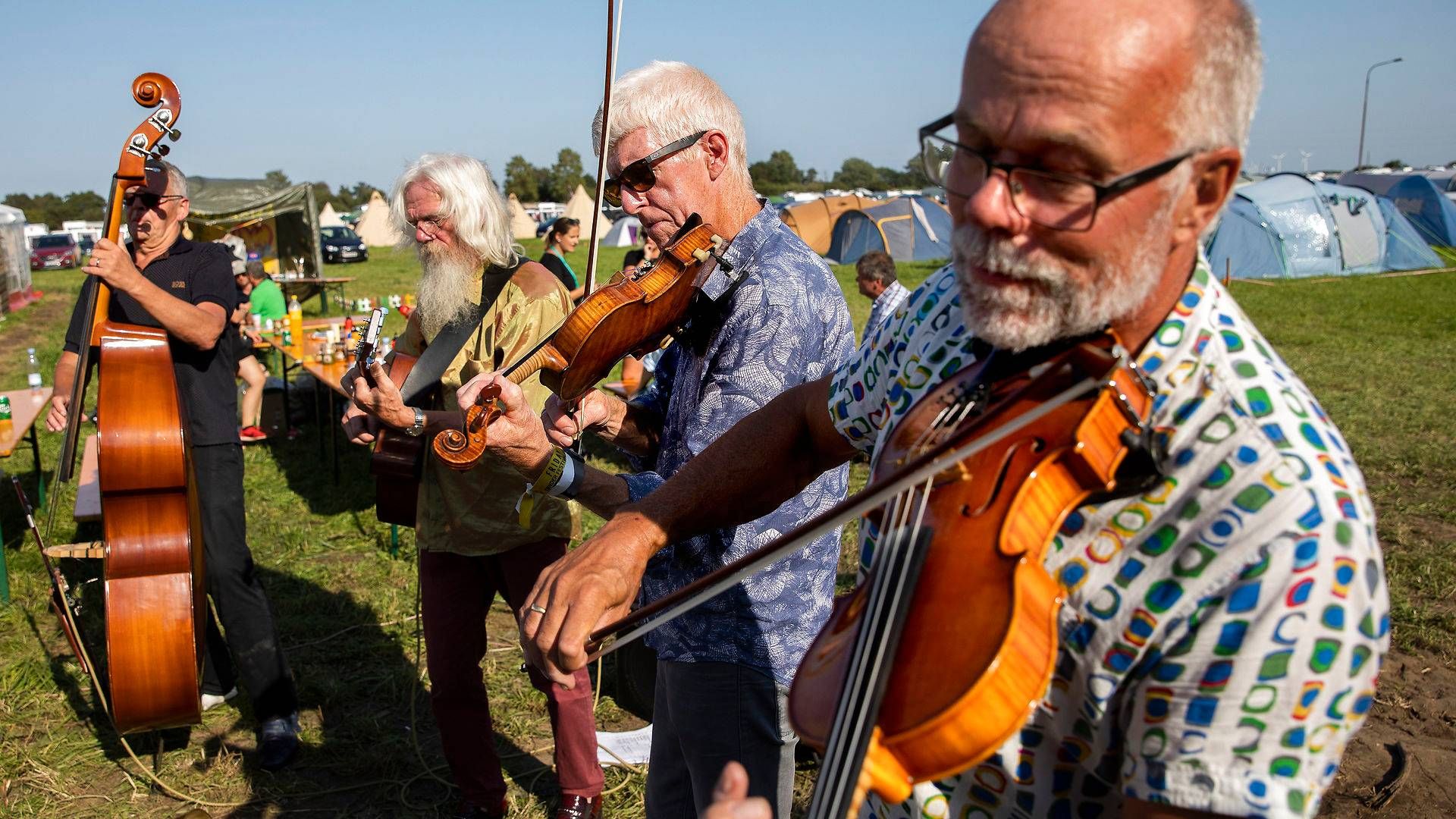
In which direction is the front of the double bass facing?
to the viewer's left

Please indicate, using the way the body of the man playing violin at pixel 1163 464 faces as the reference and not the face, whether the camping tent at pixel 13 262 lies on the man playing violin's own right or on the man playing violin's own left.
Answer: on the man playing violin's own right

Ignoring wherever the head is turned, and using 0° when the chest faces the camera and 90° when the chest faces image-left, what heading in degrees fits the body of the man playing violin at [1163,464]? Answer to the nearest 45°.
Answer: approximately 45°

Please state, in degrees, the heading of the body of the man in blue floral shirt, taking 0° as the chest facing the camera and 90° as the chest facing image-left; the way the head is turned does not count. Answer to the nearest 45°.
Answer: approximately 90°

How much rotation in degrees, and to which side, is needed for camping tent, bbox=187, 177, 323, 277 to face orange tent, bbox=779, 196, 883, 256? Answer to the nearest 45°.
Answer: approximately 90° to its left

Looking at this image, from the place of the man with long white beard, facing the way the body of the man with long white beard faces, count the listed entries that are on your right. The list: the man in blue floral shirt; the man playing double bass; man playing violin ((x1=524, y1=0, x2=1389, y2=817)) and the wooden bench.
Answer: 2

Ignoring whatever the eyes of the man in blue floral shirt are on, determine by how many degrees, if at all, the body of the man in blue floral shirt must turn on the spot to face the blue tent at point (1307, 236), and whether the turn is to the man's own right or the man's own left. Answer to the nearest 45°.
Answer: approximately 135° to the man's own right

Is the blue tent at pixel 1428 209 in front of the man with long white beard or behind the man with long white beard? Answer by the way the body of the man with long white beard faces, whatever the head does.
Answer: behind

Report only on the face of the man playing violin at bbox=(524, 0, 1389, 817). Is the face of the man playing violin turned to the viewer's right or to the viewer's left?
to the viewer's left

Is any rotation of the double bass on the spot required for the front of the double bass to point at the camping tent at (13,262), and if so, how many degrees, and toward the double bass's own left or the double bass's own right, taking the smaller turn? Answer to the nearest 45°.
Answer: approximately 90° to the double bass's own right
